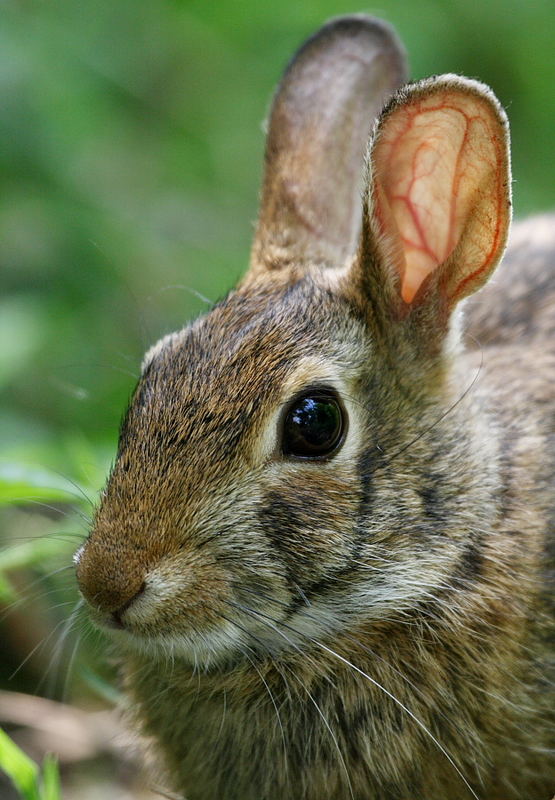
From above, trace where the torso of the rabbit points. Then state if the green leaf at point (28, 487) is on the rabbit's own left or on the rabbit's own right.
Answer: on the rabbit's own right

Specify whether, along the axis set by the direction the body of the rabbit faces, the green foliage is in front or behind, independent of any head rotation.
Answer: in front

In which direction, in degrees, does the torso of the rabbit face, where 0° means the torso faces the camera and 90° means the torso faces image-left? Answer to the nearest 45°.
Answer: approximately 45°
